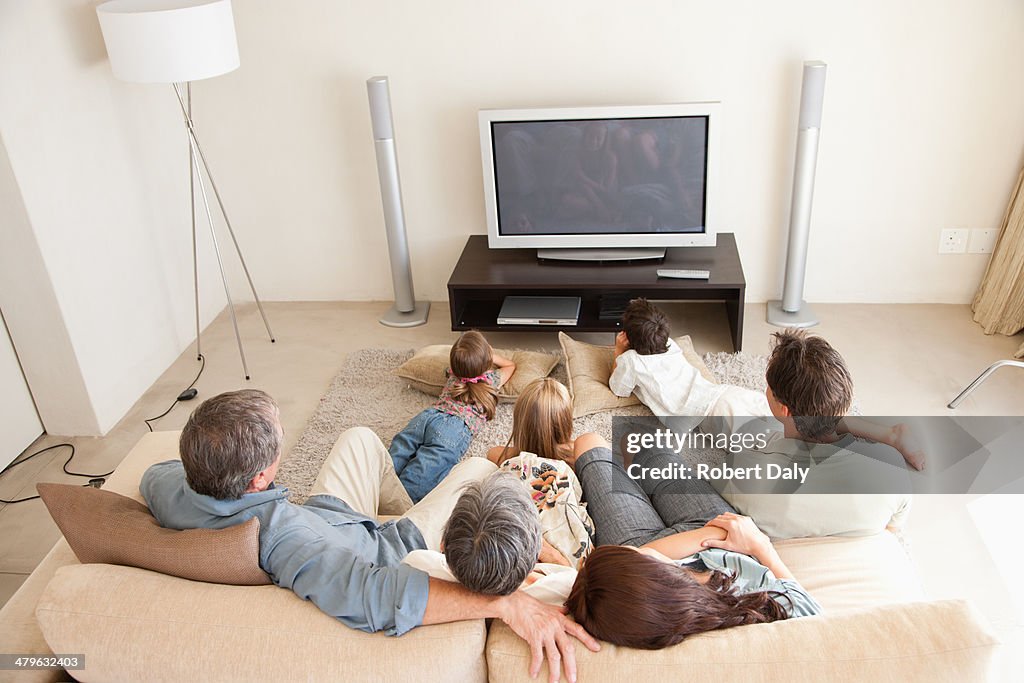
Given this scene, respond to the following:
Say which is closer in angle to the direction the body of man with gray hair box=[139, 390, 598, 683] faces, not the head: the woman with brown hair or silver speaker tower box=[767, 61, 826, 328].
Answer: the silver speaker tower

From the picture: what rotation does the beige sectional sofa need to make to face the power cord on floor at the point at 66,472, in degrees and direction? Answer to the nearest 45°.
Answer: approximately 45° to its left

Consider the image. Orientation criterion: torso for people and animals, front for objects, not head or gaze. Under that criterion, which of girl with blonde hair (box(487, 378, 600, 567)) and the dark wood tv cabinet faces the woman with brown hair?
the dark wood tv cabinet

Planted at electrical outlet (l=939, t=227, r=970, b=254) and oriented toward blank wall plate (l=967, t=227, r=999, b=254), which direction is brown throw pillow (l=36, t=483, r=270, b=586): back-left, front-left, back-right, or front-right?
back-right

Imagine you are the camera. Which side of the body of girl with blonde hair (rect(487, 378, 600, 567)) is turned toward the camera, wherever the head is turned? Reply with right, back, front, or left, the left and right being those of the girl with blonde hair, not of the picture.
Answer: back

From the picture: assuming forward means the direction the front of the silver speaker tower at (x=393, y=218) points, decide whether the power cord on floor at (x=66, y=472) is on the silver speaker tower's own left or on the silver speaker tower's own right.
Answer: on the silver speaker tower's own right

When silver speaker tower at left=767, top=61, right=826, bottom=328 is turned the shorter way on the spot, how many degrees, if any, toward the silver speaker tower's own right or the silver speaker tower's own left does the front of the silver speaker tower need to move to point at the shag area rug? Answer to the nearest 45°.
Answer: approximately 45° to the silver speaker tower's own right

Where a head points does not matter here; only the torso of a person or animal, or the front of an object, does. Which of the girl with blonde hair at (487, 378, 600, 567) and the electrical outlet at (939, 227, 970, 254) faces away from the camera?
the girl with blonde hair

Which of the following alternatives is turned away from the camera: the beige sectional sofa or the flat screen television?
the beige sectional sofa

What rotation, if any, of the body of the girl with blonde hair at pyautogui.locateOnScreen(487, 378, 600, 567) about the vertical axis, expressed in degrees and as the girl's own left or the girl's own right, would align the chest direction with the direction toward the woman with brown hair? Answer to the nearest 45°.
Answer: approximately 135° to the girl's own right

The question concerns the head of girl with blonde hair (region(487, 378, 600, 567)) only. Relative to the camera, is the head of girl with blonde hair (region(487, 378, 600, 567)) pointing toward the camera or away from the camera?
away from the camera
